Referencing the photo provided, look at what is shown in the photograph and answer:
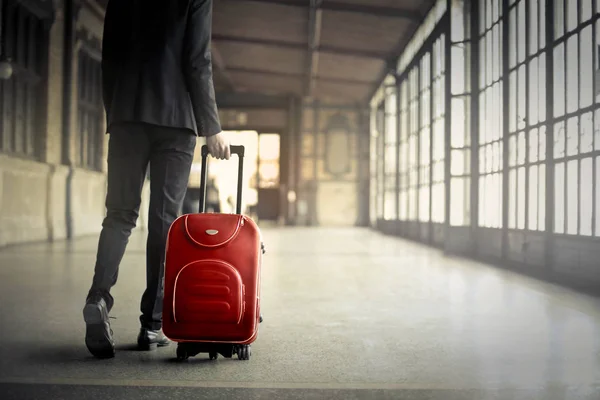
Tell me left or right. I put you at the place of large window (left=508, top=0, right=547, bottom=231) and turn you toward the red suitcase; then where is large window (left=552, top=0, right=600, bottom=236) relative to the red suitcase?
left

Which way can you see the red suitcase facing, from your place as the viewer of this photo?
facing the viewer

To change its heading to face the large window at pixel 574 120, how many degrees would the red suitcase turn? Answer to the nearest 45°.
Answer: approximately 135° to its left

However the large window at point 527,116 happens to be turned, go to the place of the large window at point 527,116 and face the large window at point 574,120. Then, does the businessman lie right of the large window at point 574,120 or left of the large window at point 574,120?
right

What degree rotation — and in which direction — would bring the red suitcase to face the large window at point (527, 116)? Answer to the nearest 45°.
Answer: approximately 135° to its left
